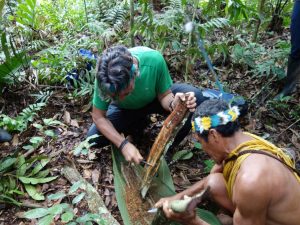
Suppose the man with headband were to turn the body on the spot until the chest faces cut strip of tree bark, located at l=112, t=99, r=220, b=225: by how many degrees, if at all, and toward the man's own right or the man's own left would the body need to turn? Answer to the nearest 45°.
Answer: approximately 45° to the man's own right

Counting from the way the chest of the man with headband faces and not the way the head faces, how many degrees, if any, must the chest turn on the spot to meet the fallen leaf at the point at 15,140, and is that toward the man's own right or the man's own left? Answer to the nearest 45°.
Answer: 0° — they already face it

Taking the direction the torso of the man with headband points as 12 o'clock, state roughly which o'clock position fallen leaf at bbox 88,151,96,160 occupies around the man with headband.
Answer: The fallen leaf is roughly at 1 o'clock from the man with headband.

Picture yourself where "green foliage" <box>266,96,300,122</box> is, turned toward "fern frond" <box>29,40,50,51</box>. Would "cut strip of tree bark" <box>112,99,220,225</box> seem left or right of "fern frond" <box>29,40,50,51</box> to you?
left

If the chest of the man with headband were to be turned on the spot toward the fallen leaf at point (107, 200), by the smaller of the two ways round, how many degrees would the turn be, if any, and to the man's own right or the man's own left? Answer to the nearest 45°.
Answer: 0° — they already face it

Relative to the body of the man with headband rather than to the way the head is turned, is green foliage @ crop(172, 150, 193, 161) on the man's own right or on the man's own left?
on the man's own right

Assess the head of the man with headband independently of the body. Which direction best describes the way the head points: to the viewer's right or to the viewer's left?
to the viewer's left

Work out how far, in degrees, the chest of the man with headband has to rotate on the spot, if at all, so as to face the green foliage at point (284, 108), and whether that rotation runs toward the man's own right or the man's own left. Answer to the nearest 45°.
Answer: approximately 90° to the man's own right

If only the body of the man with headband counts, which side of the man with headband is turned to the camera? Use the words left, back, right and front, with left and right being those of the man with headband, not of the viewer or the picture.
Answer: left
